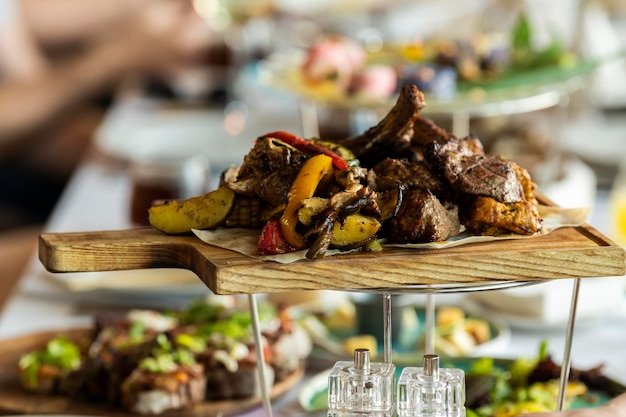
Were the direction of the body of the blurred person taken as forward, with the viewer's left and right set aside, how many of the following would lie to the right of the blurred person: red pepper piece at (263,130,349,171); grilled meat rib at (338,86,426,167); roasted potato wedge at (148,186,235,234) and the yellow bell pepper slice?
4

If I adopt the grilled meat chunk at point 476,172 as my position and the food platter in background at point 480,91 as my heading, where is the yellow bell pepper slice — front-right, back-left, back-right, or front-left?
back-left

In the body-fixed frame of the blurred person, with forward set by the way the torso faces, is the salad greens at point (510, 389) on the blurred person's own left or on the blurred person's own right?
on the blurred person's own right

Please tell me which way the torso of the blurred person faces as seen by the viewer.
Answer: to the viewer's right

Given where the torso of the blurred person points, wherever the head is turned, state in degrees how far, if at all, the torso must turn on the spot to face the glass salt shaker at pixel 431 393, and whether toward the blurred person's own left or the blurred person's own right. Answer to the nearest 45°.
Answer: approximately 90° to the blurred person's own right

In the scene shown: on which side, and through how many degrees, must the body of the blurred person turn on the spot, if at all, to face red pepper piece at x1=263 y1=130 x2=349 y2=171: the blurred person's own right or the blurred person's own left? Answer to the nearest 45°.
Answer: approximately 90° to the blurred person's own right

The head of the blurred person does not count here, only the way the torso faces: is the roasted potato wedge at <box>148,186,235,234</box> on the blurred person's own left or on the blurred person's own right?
on the blurred person's own right

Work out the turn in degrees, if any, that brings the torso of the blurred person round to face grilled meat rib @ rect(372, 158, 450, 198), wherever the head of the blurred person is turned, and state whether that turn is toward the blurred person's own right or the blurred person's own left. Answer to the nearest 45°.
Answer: approximately 90° to the blurred person's own right

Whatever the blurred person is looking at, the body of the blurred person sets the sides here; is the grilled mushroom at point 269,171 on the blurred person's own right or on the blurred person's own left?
on the blurred person's own right

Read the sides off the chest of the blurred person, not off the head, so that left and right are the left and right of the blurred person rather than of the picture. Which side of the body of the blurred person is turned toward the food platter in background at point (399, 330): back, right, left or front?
right
